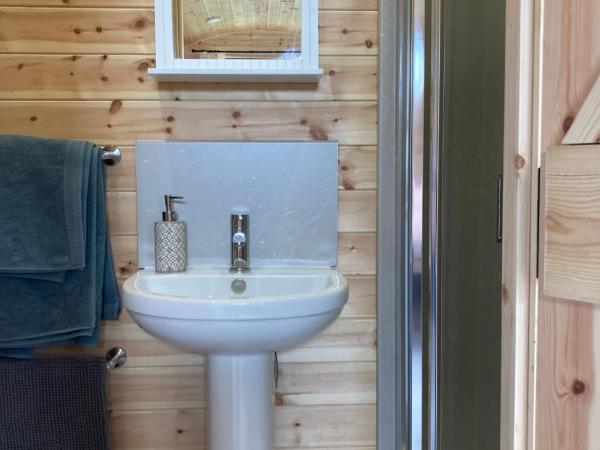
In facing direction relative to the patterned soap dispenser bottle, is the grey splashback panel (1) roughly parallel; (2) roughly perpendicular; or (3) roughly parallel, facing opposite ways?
roughly perpendicular
